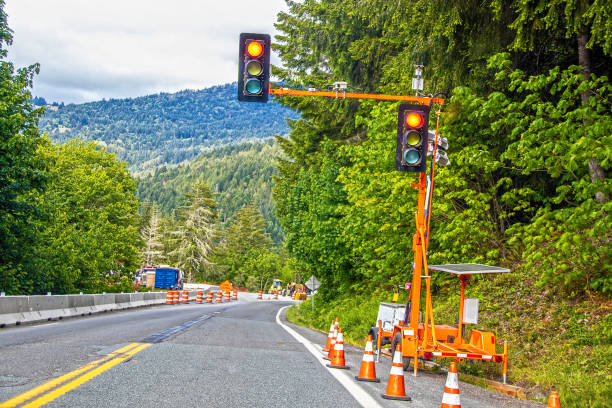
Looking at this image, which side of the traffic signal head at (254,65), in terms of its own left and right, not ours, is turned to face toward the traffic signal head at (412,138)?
left

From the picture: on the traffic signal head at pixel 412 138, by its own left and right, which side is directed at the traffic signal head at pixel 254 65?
right

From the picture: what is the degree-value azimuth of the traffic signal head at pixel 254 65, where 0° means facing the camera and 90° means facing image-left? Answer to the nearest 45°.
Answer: approximately 0°

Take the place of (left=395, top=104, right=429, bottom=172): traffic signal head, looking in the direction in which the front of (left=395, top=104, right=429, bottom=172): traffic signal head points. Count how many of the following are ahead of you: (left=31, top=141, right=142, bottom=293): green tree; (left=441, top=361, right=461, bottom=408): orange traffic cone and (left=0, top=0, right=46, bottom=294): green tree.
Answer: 1

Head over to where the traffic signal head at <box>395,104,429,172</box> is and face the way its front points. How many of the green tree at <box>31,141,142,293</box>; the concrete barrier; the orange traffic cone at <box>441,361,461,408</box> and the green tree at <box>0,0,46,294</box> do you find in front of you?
1

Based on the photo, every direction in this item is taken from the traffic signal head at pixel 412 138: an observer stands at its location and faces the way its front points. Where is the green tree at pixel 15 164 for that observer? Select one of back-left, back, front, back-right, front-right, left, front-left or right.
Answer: back-right

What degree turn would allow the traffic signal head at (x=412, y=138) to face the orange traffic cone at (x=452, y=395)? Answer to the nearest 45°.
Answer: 0° — it already faces it

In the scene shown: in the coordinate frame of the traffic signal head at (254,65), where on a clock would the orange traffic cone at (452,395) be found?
The orange traffic cone is roughly at 11 o'clock from the traffic signal head.

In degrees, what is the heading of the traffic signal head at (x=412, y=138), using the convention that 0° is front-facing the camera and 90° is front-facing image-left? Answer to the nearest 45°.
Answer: approximately 0°

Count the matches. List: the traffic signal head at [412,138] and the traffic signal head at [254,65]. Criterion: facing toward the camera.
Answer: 2

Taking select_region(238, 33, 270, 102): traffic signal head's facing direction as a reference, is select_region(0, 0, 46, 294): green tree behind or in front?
behind

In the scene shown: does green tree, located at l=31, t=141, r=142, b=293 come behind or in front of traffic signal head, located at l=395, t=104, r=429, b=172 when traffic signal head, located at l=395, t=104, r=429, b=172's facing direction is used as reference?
behind
